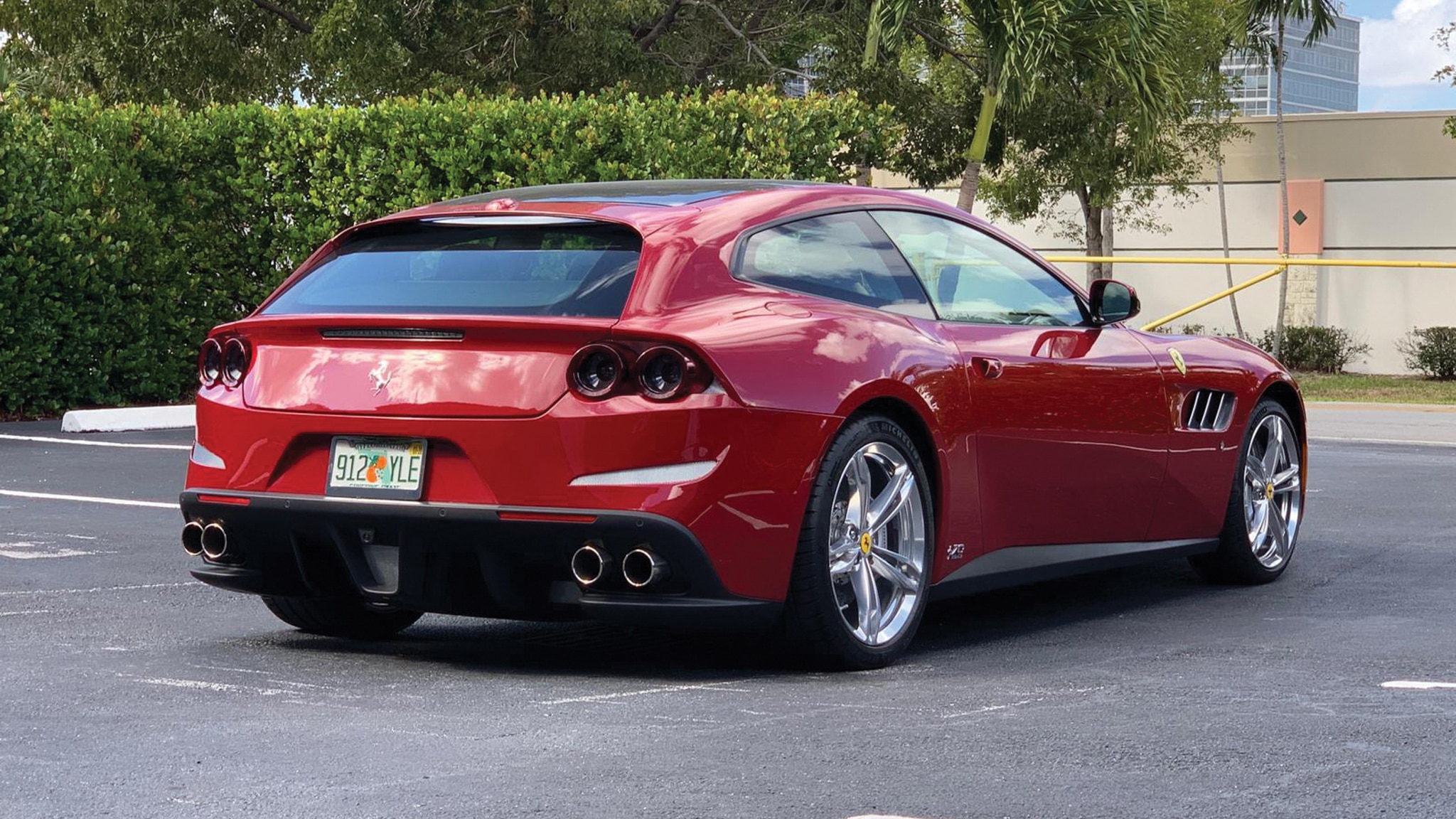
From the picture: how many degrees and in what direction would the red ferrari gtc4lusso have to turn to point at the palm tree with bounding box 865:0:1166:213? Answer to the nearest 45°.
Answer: approximately 45° to its left

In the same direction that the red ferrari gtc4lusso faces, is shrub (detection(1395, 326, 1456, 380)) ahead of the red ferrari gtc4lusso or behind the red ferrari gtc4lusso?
ahead

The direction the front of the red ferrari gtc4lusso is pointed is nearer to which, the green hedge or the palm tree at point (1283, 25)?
the palm tree

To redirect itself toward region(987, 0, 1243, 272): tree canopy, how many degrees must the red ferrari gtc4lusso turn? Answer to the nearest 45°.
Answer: approximately 45° to its left

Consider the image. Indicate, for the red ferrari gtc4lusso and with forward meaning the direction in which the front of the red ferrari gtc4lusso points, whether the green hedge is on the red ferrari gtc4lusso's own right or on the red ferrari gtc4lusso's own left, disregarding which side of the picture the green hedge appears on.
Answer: on the red ferrari gtc4lusso's own left

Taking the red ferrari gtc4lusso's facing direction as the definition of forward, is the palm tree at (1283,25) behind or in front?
in front

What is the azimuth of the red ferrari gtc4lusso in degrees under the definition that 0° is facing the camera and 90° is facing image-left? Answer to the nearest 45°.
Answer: approximately 225°

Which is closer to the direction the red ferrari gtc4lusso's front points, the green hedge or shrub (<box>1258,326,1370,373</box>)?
the shrub

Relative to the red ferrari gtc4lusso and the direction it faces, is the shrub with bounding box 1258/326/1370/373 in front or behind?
in front

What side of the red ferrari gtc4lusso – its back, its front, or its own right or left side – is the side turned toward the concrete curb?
left
